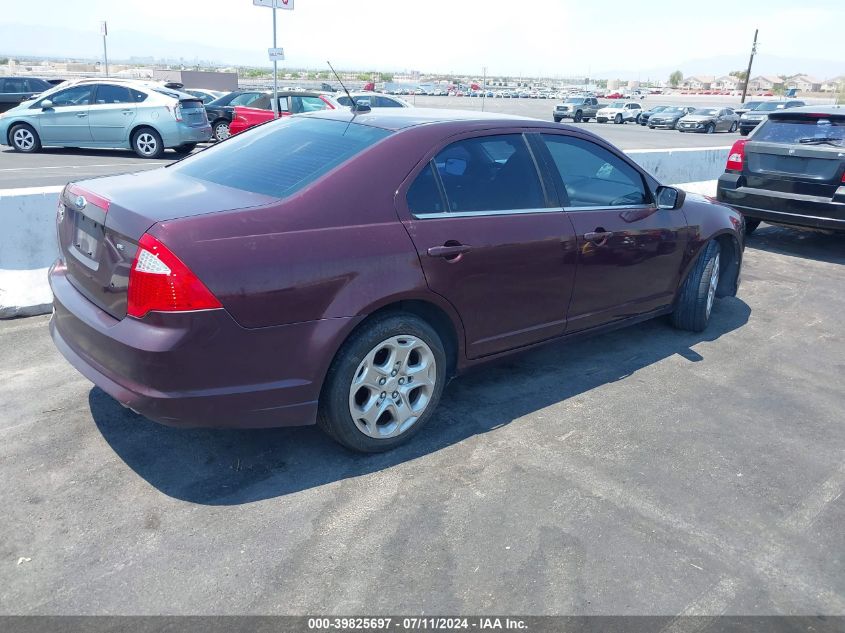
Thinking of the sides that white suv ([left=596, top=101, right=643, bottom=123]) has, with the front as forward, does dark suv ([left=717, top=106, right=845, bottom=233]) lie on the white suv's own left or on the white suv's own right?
on the white suv's own left

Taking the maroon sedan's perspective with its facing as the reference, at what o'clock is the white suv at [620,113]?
The white suv is roughly at 11 o'clock from the maroon sedan.

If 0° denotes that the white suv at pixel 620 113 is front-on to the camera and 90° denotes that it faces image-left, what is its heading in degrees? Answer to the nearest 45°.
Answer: approximately 45°

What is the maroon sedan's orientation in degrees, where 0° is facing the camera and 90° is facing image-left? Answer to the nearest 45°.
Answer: approximately 225°

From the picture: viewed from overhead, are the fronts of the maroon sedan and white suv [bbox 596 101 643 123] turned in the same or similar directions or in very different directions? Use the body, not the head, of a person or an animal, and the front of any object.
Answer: very different directions

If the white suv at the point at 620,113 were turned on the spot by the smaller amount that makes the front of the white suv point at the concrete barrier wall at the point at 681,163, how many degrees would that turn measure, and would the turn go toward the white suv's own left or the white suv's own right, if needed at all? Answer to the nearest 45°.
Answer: approximately 45° to the white suv's own left

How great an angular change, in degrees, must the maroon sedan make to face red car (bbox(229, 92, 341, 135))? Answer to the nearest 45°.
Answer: approximately 45° to its left

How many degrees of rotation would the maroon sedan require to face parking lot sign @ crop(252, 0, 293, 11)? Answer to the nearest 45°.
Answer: approximately 45° to its left
